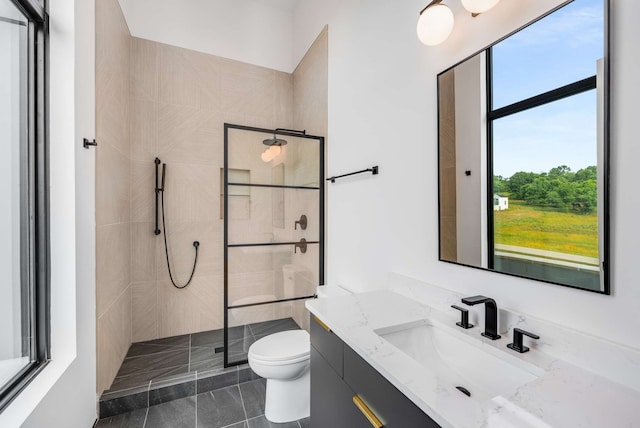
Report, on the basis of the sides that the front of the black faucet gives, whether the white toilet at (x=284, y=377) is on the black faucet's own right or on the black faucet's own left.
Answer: on the black faucet's own right

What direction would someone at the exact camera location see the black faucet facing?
facing the viewer and to the left of the viewer

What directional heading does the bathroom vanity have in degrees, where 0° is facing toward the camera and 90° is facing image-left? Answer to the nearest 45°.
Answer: approximately 45°

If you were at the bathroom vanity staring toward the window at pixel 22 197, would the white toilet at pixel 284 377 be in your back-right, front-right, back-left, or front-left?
front-right

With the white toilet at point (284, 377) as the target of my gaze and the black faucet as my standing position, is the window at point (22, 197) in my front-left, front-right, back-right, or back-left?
front-left
